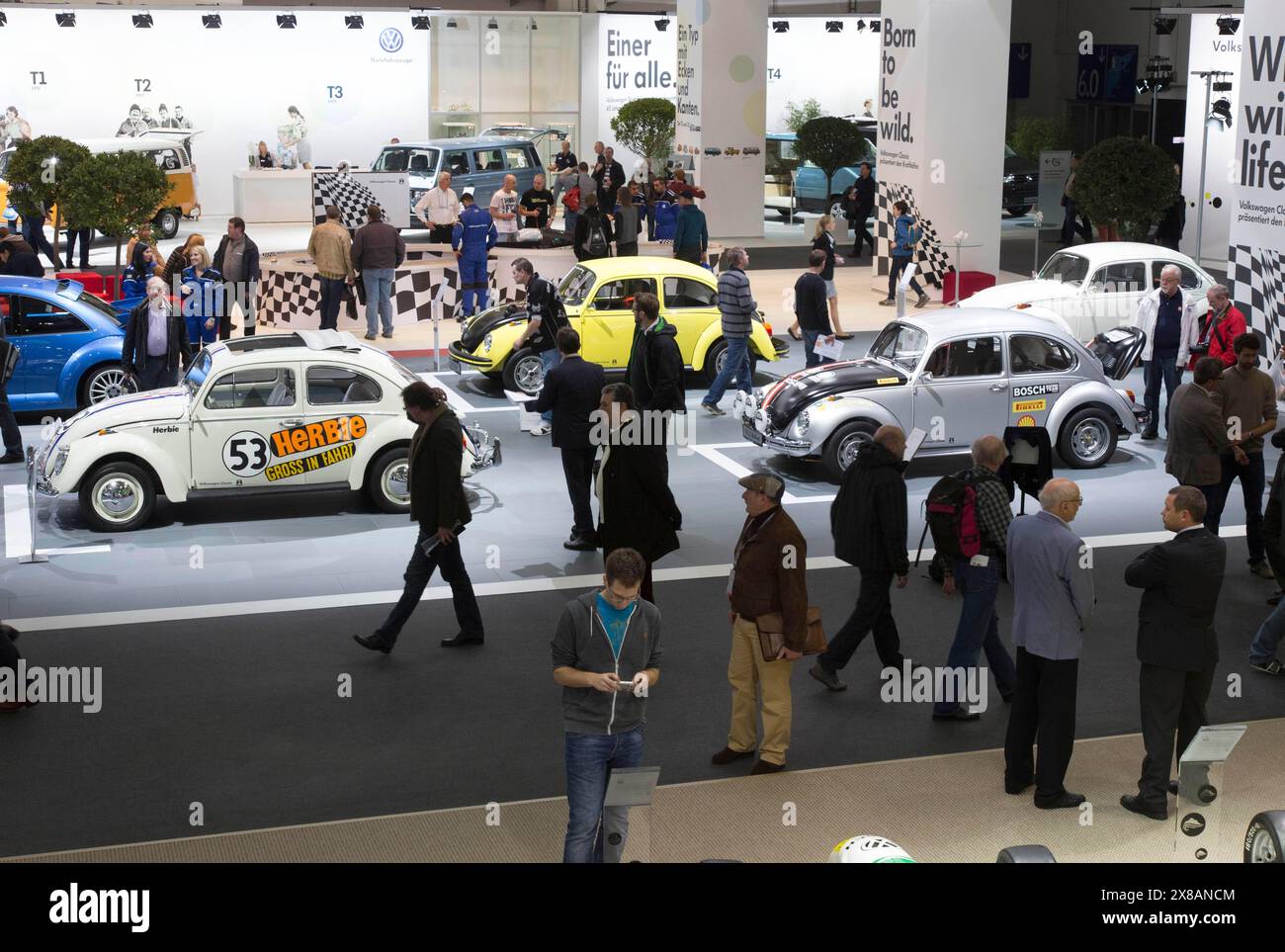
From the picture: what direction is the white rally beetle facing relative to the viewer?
to the viewer's left

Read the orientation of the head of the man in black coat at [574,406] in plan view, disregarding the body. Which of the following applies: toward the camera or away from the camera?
away from the camera

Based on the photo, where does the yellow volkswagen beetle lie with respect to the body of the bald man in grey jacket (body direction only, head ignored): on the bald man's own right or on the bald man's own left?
on the bald man's own left

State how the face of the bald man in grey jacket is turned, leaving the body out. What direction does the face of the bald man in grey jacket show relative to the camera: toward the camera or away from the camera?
away from the camera

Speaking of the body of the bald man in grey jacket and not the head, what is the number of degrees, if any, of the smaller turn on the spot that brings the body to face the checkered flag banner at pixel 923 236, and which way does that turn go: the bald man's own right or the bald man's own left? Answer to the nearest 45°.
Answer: approximately 45° to the bald man's own left

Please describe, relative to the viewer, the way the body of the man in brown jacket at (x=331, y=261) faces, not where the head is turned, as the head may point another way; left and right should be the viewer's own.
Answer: facing away from the viewer

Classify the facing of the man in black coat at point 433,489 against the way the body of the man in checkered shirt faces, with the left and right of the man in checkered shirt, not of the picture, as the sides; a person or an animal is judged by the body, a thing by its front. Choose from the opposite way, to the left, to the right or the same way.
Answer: the opposite way

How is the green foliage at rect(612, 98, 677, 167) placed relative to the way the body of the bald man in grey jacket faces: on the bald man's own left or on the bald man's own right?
on the bald man's own left
